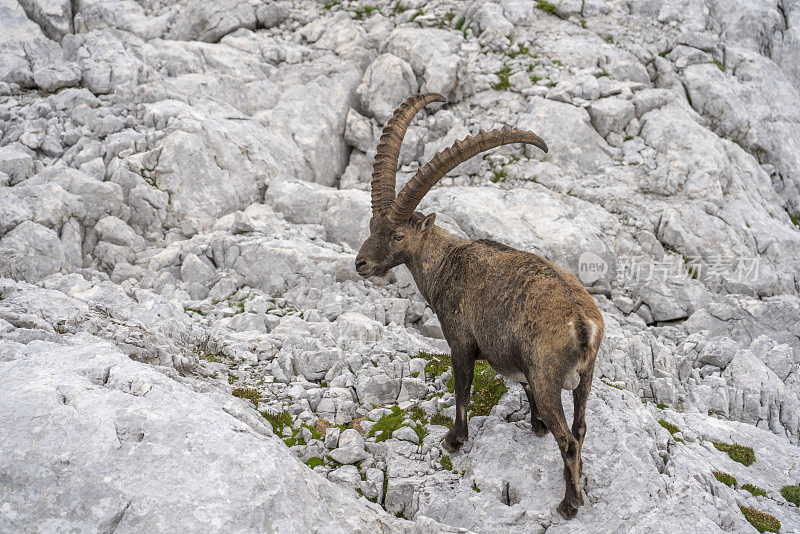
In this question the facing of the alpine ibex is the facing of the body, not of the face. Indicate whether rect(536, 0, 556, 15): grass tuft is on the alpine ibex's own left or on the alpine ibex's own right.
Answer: on the alpine ibex's own right

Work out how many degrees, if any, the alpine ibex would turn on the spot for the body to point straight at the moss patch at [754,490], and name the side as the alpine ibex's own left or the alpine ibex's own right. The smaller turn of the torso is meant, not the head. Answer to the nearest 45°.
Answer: approximately 135° to the alpine ibex's own right

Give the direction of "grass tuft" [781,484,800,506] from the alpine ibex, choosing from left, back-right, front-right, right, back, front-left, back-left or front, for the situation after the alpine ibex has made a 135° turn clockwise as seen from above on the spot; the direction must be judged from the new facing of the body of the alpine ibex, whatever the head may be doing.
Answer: front

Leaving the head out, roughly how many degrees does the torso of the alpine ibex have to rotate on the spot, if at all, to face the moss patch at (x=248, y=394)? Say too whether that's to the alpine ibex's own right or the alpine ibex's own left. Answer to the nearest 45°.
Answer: approximately 45° to the alpine ibex's own left

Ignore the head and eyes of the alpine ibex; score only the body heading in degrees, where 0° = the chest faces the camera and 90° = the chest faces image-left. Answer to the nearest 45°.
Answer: approximately 135°

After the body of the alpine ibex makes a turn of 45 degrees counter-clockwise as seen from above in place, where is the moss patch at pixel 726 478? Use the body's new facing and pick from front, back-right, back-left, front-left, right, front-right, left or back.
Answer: back

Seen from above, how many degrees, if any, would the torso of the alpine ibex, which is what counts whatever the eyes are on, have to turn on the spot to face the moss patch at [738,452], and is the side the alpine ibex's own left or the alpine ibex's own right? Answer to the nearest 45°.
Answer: approximately 135° to the alpine ibex's own right

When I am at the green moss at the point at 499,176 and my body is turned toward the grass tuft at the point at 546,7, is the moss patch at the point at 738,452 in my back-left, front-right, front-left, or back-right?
back-right

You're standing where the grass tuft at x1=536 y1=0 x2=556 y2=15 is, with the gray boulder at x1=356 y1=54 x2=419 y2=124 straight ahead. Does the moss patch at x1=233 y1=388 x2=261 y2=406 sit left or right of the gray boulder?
left
